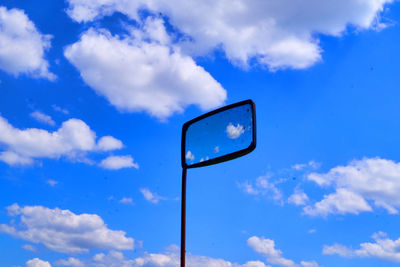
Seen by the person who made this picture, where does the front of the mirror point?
facing the viewer and to the left of the viewer
